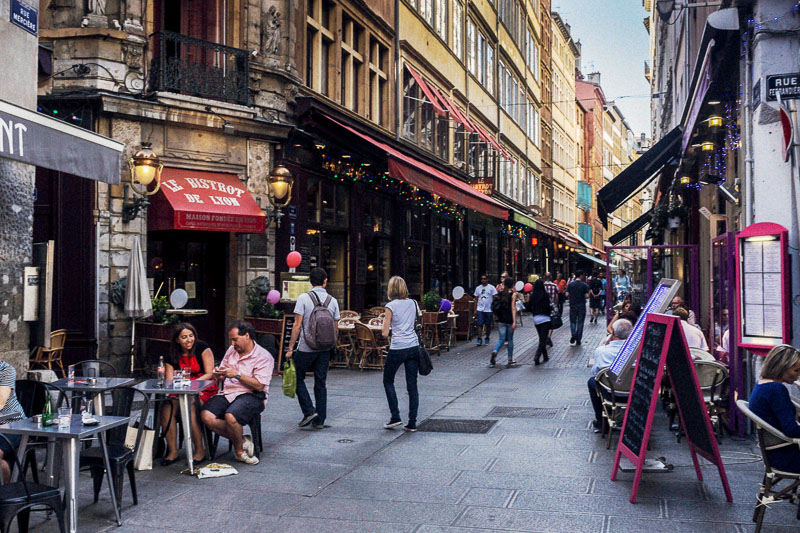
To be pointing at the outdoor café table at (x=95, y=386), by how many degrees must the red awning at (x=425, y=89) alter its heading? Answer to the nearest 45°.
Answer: approximately 90° to its right

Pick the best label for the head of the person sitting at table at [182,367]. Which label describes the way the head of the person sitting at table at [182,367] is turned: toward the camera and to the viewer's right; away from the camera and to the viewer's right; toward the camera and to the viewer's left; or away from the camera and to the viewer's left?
toward the camera and to the viewer's right

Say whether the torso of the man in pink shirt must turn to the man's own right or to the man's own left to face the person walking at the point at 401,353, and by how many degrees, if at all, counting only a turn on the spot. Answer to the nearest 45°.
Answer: approximately 180°

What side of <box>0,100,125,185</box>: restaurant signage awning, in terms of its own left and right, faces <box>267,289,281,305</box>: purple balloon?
left

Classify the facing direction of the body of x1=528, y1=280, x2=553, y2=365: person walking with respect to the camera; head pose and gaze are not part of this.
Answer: away from the camera

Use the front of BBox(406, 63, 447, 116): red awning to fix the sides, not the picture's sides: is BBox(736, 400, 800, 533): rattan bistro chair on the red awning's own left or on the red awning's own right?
on the red awning's own right

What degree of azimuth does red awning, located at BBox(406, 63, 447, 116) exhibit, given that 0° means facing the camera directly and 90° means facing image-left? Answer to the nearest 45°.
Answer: approximately 270°

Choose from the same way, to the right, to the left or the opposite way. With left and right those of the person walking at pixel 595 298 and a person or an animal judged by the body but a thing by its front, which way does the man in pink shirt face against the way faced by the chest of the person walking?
the opposite way
